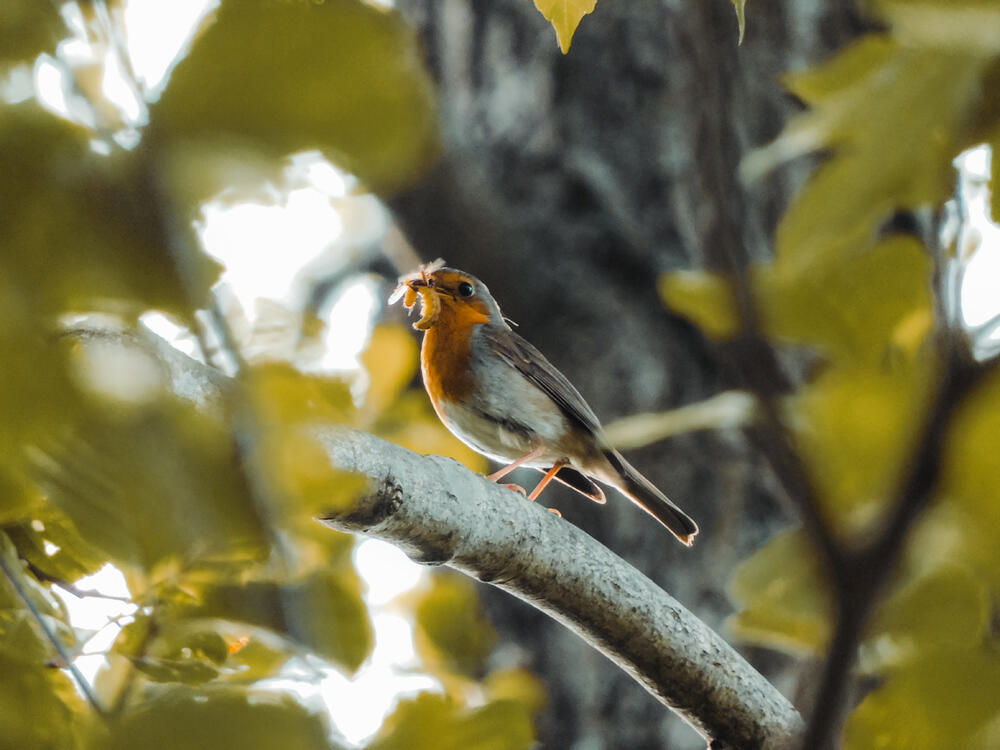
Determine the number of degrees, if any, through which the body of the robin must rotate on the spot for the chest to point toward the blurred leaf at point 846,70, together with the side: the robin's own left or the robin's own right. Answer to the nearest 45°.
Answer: approximately 90° to the robin's own left

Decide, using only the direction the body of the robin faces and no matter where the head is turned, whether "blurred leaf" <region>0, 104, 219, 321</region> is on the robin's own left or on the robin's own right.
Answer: on the robin's own left

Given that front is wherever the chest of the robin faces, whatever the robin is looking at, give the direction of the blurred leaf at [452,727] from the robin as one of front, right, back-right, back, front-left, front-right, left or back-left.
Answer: left

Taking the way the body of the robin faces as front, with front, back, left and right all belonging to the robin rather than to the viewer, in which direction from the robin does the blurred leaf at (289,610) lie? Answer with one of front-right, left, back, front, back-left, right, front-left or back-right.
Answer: left

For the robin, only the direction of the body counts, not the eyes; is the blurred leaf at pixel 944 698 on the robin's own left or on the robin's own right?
on the robin's own left

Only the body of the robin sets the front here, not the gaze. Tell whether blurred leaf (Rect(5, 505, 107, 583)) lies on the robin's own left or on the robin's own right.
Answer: on the robin's own left

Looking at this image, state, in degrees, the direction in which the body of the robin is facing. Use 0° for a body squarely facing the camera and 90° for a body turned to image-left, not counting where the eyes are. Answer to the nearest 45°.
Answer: approximately 90°

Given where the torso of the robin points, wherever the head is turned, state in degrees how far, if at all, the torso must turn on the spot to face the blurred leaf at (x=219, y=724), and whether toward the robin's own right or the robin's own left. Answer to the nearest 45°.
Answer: approximately 90° to the robin's own left
